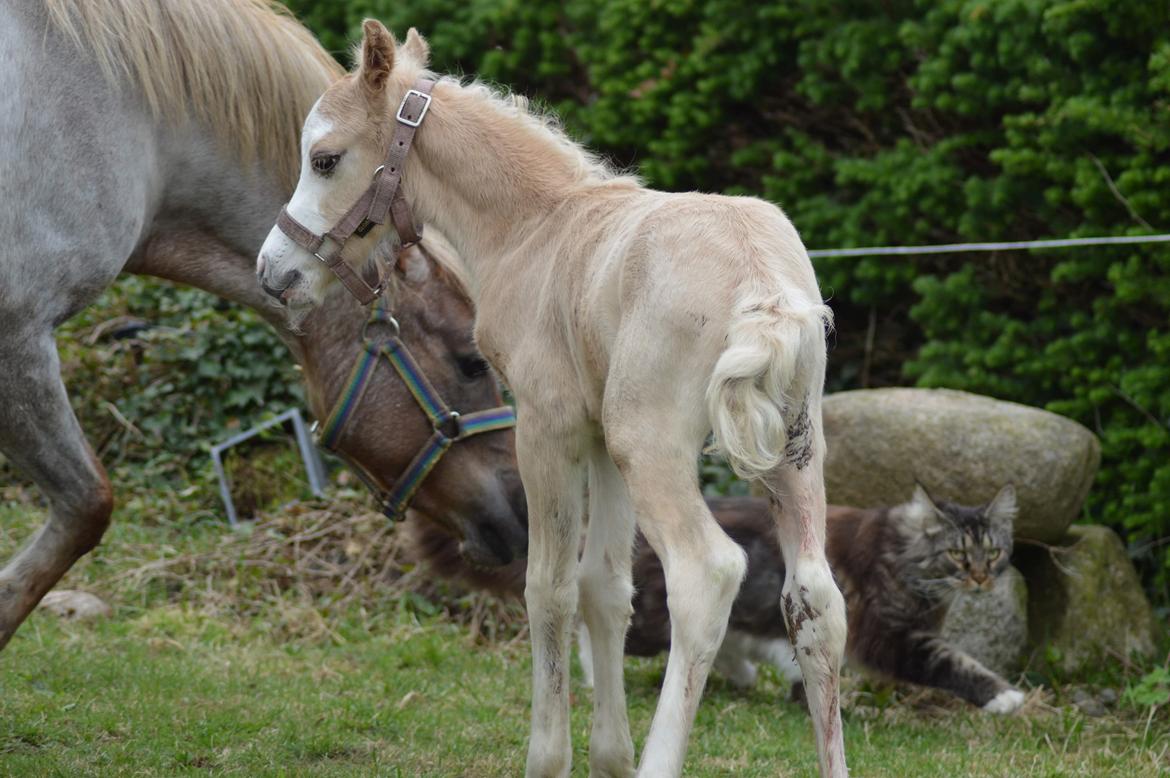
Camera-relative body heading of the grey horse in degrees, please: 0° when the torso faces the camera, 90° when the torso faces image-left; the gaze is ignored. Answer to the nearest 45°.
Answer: approximately 270°

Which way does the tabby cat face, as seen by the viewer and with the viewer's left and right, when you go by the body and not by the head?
facing to the right of the viewer

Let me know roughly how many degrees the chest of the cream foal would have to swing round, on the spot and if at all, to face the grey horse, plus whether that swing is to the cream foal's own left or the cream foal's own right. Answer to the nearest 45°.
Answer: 0° — it already faces it

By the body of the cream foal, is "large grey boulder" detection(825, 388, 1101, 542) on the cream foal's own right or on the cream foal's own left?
on the cream foal's own right

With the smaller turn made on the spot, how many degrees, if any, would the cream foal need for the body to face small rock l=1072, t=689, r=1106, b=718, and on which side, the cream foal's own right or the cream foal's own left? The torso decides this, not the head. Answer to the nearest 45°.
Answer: approximately 90° to the cream foal's own right

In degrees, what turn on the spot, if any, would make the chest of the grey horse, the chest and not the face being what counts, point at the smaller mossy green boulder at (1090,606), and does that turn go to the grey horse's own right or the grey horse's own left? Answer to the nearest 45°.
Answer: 0° — it already faces it

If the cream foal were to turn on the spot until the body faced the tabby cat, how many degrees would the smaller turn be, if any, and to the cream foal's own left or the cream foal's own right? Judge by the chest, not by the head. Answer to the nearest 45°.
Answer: approximately 90° to the cream foal's own right

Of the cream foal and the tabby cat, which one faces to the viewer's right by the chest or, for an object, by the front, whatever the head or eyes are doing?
the tabby cat

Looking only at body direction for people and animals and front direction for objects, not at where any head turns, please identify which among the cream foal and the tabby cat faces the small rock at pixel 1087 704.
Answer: the tabby cat

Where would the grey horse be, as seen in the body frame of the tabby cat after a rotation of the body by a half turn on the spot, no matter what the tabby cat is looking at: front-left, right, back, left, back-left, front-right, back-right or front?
front-left

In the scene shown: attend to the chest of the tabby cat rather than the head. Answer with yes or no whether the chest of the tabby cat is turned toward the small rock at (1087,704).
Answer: yes

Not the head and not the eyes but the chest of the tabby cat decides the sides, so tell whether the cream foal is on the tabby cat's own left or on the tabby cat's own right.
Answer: on the tabby cat's own right

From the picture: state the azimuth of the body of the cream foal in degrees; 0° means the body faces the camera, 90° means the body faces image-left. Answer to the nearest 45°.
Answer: approximately 135°
